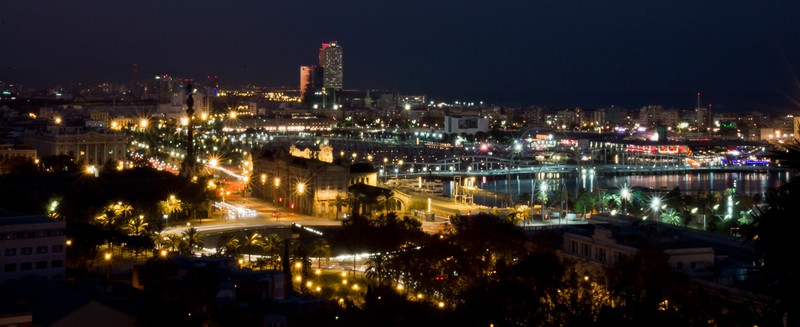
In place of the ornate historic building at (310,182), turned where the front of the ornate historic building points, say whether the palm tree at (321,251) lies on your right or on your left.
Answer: on your left

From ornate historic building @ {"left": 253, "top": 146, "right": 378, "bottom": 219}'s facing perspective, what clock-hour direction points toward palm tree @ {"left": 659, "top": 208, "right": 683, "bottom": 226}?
The palm tree is roughly at 8 o'clock from the ornate historic building.

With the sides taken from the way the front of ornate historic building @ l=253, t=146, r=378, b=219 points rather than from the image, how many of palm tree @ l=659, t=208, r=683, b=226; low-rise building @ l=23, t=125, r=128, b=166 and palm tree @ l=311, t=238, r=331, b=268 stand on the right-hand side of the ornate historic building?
1

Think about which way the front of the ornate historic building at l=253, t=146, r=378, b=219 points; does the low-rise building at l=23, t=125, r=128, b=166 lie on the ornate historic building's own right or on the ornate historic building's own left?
on the ornate historic building's own right

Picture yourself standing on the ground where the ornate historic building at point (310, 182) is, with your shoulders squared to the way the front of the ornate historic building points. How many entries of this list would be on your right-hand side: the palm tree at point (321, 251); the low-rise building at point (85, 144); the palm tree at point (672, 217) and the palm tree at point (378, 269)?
1

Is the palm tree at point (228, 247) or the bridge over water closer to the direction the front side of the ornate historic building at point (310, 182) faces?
the palm tree

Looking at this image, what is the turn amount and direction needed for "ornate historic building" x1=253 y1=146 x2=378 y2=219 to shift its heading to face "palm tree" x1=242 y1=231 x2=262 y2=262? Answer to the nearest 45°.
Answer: approximately 45° to its left

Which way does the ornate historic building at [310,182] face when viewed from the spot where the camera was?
facing the viewer and to the left of the viewer

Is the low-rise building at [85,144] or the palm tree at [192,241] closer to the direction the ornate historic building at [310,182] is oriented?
the palm tree
